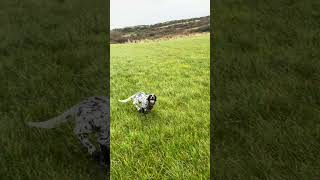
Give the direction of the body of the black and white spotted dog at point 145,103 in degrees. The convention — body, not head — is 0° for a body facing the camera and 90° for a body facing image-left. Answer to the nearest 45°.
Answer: approximately 315°
